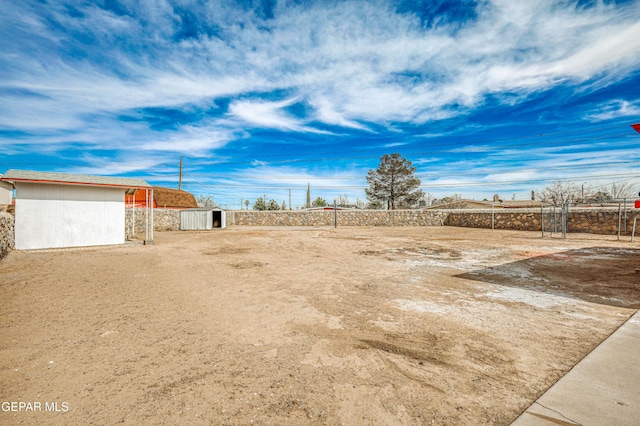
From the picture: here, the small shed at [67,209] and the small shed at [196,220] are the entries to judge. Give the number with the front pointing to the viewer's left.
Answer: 0

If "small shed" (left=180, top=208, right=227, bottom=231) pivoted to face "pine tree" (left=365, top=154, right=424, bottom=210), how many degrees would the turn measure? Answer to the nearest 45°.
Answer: approximately 45° to its left

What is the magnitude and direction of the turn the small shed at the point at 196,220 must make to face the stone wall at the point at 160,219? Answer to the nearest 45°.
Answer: approximately 135° to its right

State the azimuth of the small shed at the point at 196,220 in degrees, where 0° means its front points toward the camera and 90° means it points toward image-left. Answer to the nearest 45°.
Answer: approximately 315°

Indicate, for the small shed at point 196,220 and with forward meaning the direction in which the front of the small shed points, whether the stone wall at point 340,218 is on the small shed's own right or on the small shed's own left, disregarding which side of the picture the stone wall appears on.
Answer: on the small shed's own left
